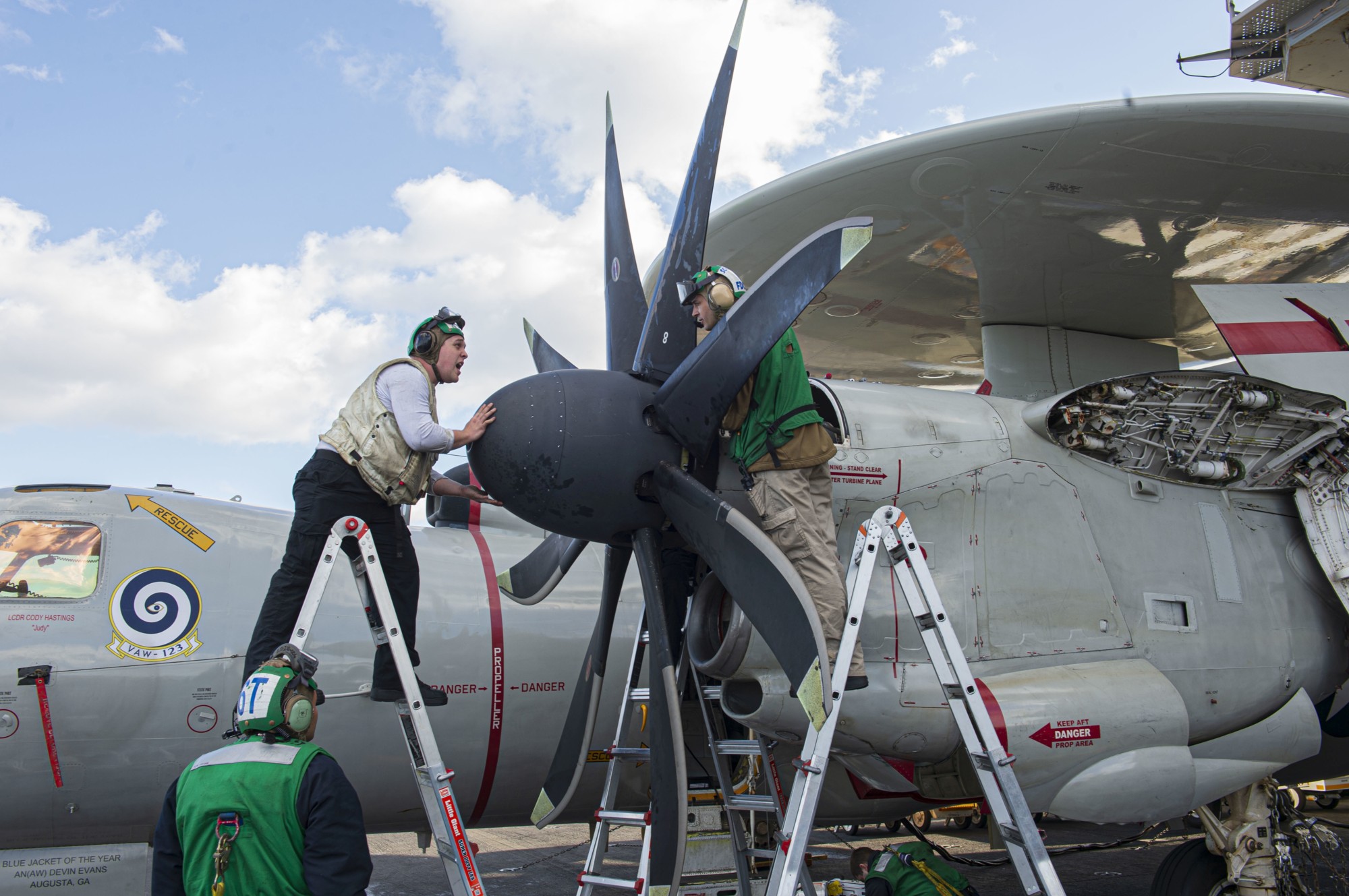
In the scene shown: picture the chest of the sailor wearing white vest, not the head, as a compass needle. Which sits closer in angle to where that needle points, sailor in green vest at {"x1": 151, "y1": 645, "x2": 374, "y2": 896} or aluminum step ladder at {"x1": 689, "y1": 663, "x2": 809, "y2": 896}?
the aluminum step ladder

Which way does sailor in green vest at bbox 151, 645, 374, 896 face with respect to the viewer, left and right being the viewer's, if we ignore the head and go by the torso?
facing away from the viewer and to the right of the viewer

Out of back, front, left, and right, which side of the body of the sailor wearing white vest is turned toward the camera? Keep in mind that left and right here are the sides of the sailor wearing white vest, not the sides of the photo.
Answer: right

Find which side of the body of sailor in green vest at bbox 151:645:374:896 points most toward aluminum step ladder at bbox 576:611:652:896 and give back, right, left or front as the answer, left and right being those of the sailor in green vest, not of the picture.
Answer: front

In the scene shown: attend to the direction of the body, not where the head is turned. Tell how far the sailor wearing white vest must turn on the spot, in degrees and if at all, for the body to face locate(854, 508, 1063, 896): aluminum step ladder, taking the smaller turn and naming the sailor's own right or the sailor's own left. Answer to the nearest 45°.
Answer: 0° — they already face it

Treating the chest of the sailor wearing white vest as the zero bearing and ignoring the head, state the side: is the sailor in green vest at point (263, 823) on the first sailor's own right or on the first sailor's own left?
on the first sailor's own right

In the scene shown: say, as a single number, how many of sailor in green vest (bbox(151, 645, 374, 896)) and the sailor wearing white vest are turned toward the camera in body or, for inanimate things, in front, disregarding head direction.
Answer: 0

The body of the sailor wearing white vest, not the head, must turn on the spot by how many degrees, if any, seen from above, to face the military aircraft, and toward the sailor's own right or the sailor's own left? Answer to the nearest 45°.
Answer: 0° — they already face it

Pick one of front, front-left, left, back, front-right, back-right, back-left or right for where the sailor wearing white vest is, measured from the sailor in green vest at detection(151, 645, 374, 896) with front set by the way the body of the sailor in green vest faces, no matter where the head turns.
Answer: front-left

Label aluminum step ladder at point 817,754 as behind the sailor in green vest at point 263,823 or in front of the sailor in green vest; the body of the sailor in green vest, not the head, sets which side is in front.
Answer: in front

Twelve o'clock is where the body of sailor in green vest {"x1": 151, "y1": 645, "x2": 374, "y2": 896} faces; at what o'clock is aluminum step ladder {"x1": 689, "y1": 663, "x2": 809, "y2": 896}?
The aluminum step ladder is roughly at 12 o'clock from the sailor in green vest.

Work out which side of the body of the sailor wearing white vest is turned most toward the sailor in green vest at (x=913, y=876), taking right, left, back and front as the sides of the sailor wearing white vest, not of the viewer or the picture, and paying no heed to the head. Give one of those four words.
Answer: front
